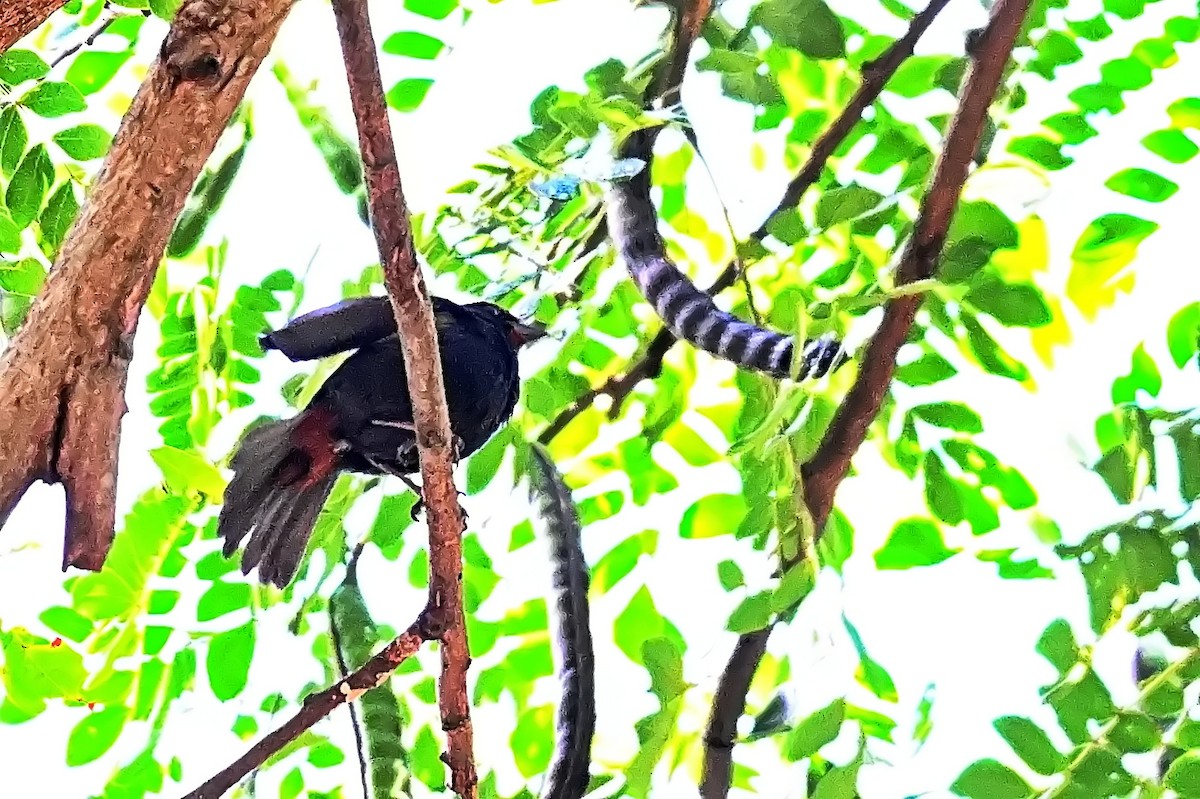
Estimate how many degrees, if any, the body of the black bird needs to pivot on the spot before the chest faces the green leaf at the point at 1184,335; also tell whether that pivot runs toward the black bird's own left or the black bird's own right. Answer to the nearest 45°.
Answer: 0° — it already faces it

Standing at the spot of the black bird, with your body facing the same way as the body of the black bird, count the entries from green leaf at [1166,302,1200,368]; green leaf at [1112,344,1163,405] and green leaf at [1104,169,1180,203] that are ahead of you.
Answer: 3

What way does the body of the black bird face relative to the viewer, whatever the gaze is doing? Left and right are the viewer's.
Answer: facing to the right of the viewer

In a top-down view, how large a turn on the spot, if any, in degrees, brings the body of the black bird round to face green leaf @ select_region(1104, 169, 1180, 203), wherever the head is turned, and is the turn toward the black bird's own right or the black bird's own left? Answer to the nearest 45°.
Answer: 0° — it already faces it
